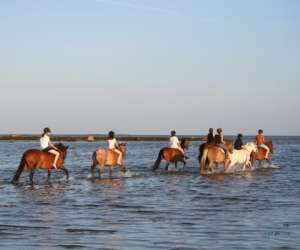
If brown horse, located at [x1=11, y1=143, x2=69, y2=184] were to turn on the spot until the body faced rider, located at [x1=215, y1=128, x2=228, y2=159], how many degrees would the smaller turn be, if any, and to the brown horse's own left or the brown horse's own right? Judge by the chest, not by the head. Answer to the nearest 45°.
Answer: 0° — it already faces them

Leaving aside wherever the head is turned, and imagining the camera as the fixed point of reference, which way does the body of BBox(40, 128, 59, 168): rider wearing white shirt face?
to the viewer's right

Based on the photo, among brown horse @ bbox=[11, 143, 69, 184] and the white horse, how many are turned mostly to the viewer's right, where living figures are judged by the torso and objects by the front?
2

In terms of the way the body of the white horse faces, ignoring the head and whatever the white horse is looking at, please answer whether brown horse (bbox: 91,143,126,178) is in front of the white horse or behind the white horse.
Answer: behind

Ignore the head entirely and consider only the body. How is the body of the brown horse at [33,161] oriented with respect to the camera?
to the viewer's right

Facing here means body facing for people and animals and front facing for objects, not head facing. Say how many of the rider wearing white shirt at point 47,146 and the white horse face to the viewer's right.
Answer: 2

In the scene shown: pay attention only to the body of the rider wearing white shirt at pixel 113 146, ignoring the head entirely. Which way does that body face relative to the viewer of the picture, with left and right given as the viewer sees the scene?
facing away from the viewer and to the right of the viewer

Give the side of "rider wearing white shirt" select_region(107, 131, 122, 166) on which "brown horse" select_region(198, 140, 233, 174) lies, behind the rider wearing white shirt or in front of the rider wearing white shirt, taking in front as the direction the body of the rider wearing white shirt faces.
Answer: in front

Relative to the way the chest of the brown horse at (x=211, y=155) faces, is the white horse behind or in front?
in front

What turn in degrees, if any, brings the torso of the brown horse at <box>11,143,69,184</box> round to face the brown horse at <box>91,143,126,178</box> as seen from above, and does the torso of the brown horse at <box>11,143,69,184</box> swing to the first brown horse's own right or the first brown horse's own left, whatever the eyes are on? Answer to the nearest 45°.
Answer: approximately 45° to the first brown horse's own left

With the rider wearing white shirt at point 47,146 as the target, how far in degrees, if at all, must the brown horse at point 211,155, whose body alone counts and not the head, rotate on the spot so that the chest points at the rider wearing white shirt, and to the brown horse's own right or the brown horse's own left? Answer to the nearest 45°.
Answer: approximately 180°

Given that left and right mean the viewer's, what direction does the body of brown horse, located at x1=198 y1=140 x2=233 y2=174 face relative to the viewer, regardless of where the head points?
facing away from the viewer and to the right of the viewer

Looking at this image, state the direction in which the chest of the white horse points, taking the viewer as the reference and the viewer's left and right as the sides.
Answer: facing to the right of the viewer

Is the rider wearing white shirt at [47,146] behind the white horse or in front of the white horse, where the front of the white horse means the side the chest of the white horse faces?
behind

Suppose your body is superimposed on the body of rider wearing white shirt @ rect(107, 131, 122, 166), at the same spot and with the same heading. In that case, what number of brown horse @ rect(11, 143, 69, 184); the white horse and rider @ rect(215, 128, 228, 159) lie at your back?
1
